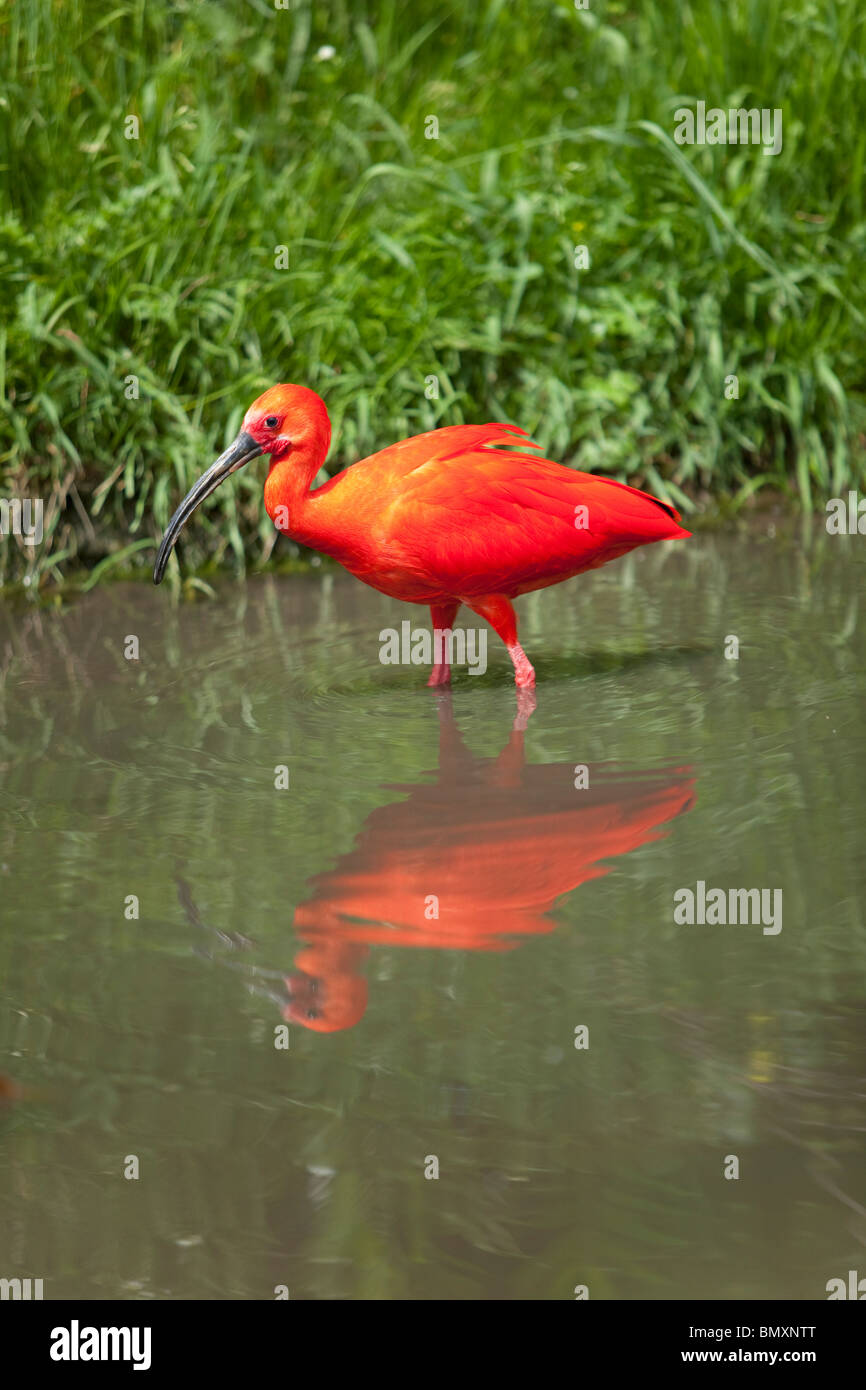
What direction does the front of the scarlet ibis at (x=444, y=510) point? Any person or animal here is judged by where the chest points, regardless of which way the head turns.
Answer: to the viewer's left
